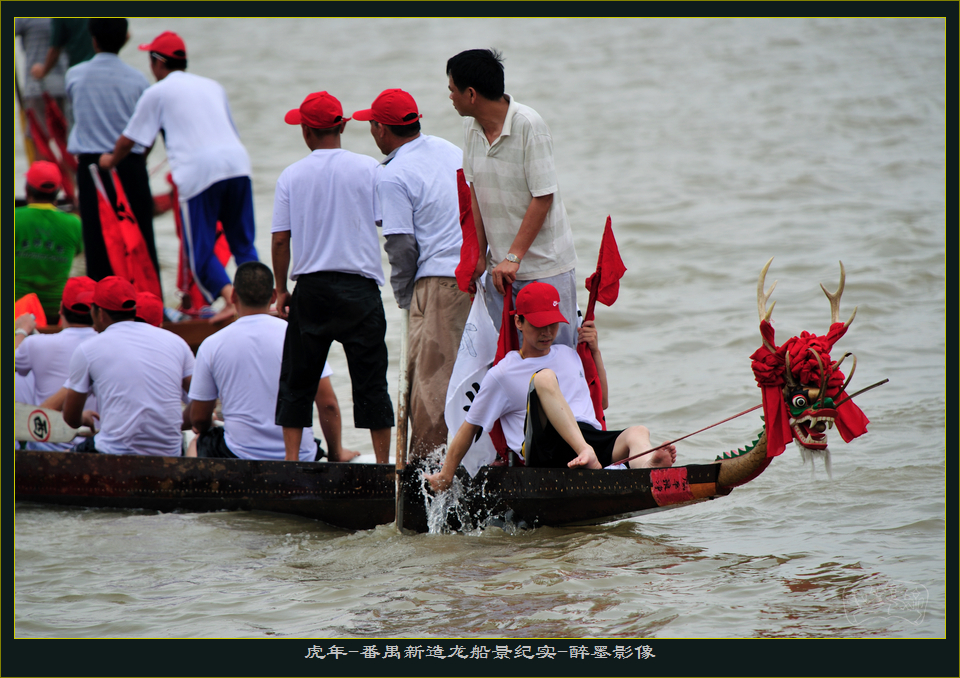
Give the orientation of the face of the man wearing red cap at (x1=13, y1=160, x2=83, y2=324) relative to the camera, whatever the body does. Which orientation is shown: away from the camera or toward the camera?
away from the camera

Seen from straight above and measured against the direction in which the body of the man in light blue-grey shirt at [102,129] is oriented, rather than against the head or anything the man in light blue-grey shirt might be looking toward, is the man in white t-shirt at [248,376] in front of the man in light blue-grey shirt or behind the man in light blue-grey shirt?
behind

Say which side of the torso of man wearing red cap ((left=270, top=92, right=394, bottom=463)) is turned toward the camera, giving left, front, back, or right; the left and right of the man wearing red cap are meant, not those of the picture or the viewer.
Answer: back

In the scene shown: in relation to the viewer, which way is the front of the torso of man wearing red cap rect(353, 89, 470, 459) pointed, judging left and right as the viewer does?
facing away from the viewer and to the left of the viewer

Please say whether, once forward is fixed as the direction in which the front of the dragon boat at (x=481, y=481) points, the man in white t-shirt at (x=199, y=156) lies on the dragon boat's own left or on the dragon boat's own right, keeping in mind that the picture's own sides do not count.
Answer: on the dragon boat's own left

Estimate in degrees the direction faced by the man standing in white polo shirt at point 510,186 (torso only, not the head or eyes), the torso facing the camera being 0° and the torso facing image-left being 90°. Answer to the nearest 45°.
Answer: approximately 45°

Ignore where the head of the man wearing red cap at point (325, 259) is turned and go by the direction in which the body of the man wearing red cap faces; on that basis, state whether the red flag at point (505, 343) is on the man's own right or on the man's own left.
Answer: on the man's own right

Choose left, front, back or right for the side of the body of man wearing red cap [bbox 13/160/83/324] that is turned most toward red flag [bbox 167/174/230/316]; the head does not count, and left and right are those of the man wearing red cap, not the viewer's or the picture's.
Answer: right

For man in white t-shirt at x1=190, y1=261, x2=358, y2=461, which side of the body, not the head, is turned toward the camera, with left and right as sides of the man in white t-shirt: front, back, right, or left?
back

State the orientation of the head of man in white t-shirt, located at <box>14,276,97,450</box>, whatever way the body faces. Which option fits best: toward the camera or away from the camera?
away from the camera

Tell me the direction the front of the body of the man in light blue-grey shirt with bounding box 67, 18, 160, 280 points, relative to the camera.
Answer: away from the camera
